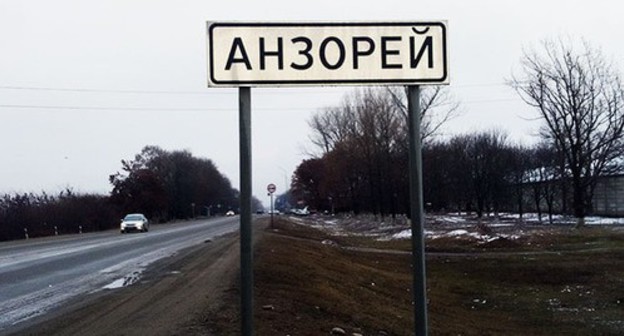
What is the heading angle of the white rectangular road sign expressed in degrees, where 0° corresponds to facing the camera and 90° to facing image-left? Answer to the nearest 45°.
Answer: approximately 0°

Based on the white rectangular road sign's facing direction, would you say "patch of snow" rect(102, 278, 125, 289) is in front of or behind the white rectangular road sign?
behind
